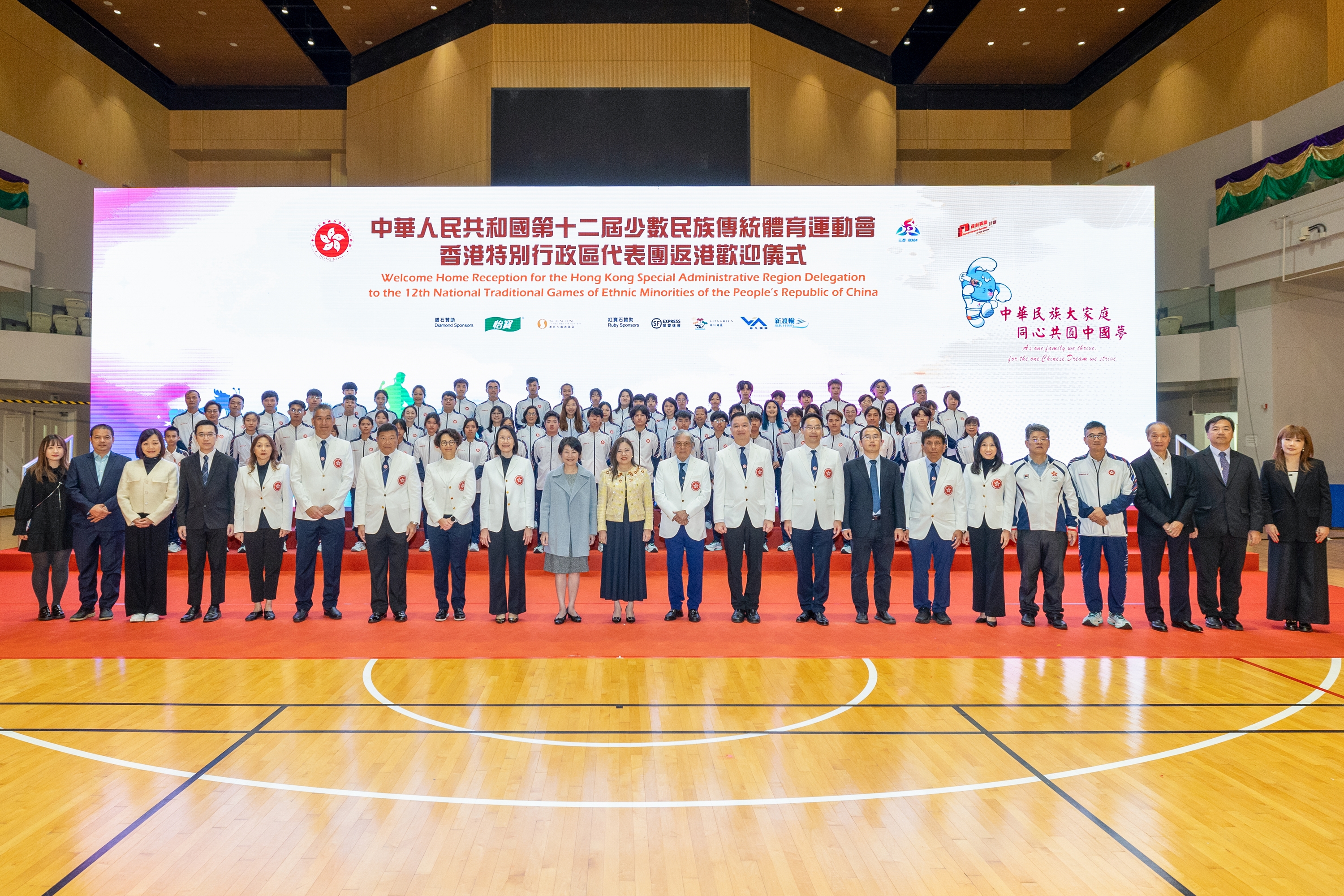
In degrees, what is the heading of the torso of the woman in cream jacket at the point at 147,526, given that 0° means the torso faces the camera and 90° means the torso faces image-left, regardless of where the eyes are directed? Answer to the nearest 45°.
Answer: approximately 0°

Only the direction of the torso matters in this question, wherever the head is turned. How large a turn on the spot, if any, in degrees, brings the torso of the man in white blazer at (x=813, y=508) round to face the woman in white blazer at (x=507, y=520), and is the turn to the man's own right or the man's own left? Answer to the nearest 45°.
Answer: approximately 90° to the man's own right

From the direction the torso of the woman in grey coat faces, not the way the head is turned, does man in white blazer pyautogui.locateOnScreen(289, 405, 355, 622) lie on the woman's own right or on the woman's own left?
on the woman's own right

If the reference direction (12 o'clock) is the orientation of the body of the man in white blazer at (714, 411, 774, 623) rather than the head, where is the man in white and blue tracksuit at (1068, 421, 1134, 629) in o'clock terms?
The man in white and blue tracksuit is roughly at 9 o'clock from the man in white blazer.

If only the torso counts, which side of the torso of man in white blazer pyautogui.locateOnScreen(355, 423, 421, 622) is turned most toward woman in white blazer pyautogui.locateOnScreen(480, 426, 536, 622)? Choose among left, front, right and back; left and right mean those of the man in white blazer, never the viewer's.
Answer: left

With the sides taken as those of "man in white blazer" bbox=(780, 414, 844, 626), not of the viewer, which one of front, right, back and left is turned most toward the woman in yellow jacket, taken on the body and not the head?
right

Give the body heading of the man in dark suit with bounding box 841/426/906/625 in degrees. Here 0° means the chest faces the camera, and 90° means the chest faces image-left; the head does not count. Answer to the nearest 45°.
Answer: approximately 0°
